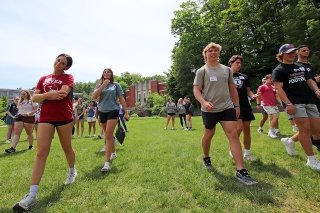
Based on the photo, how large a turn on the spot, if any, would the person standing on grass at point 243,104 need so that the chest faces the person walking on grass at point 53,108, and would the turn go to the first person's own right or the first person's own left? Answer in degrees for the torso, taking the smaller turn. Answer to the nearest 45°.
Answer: approximately 90° to the first person's own right

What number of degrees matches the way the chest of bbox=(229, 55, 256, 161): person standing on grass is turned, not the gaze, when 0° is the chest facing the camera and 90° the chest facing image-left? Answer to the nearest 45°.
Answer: approximately 315°

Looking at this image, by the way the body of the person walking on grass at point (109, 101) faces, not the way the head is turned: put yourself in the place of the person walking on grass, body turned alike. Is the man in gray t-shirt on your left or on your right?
on your left

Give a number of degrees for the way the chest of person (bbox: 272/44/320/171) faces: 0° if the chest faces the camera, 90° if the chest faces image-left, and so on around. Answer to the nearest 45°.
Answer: approximately 315°
